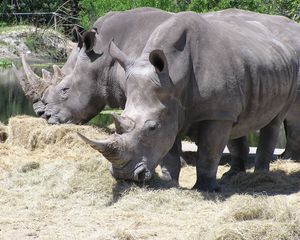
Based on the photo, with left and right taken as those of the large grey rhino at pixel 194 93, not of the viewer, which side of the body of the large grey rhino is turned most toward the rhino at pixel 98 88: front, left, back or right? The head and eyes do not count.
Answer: right

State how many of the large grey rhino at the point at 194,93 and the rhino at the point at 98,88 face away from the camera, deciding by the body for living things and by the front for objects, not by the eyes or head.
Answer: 0

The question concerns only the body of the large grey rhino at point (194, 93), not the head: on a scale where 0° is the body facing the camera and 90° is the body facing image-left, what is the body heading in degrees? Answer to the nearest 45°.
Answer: approximately 45°

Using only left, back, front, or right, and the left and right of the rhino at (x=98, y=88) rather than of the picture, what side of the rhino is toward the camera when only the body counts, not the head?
left
